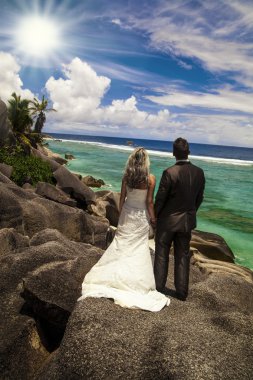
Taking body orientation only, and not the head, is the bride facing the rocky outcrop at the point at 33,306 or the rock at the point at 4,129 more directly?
the rock

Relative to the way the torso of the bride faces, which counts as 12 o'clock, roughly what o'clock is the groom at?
The groom is roughly at 2 o'clock from the bride.

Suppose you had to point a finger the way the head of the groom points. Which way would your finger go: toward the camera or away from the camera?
away from the camera

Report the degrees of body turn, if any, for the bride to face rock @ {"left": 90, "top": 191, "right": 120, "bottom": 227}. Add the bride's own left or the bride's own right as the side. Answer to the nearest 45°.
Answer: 0° — they already face it

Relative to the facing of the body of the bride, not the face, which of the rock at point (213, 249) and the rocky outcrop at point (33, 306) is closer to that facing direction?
the rock

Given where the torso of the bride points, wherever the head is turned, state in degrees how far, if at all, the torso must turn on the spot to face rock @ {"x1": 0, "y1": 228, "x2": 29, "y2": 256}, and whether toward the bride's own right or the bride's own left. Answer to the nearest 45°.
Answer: approximately 45° to the bride's own left

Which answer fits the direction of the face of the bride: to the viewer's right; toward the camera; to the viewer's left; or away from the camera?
away from the camera

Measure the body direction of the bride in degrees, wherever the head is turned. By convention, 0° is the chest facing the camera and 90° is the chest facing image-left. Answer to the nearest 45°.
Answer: approximately 180°

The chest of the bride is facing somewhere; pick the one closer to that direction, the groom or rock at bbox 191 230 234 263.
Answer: the rock
